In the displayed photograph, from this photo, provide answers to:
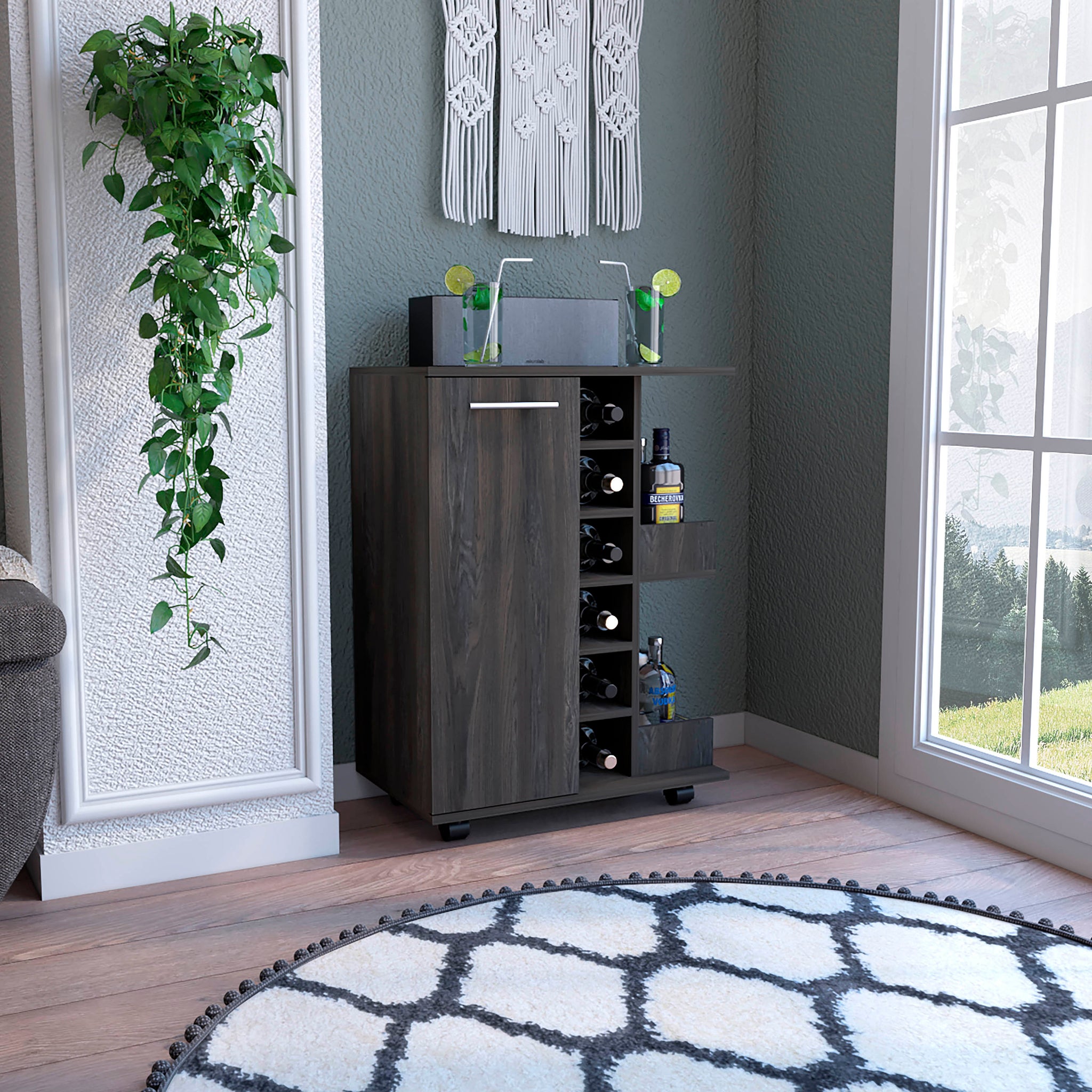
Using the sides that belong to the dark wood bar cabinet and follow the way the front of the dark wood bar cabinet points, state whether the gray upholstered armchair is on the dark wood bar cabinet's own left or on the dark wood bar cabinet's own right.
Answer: on the dark wood bar cabinet's own right

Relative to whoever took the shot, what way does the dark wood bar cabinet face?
facing the viewer and to the right of the viewer

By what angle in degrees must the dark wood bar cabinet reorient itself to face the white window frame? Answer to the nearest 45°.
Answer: approximately 45° to its left
